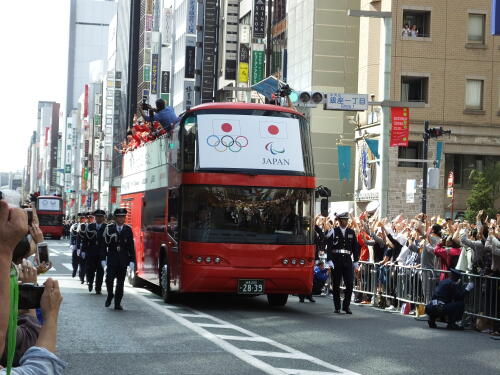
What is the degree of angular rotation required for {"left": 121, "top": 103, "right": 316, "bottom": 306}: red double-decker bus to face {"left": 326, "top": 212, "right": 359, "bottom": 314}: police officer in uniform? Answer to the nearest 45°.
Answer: approximately 90° to its left

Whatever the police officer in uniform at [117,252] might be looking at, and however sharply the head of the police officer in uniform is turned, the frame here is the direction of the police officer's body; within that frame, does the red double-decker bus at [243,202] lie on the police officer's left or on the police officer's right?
on the police officer's left

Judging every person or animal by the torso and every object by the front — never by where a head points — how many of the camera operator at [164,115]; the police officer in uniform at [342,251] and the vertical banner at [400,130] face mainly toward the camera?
2
